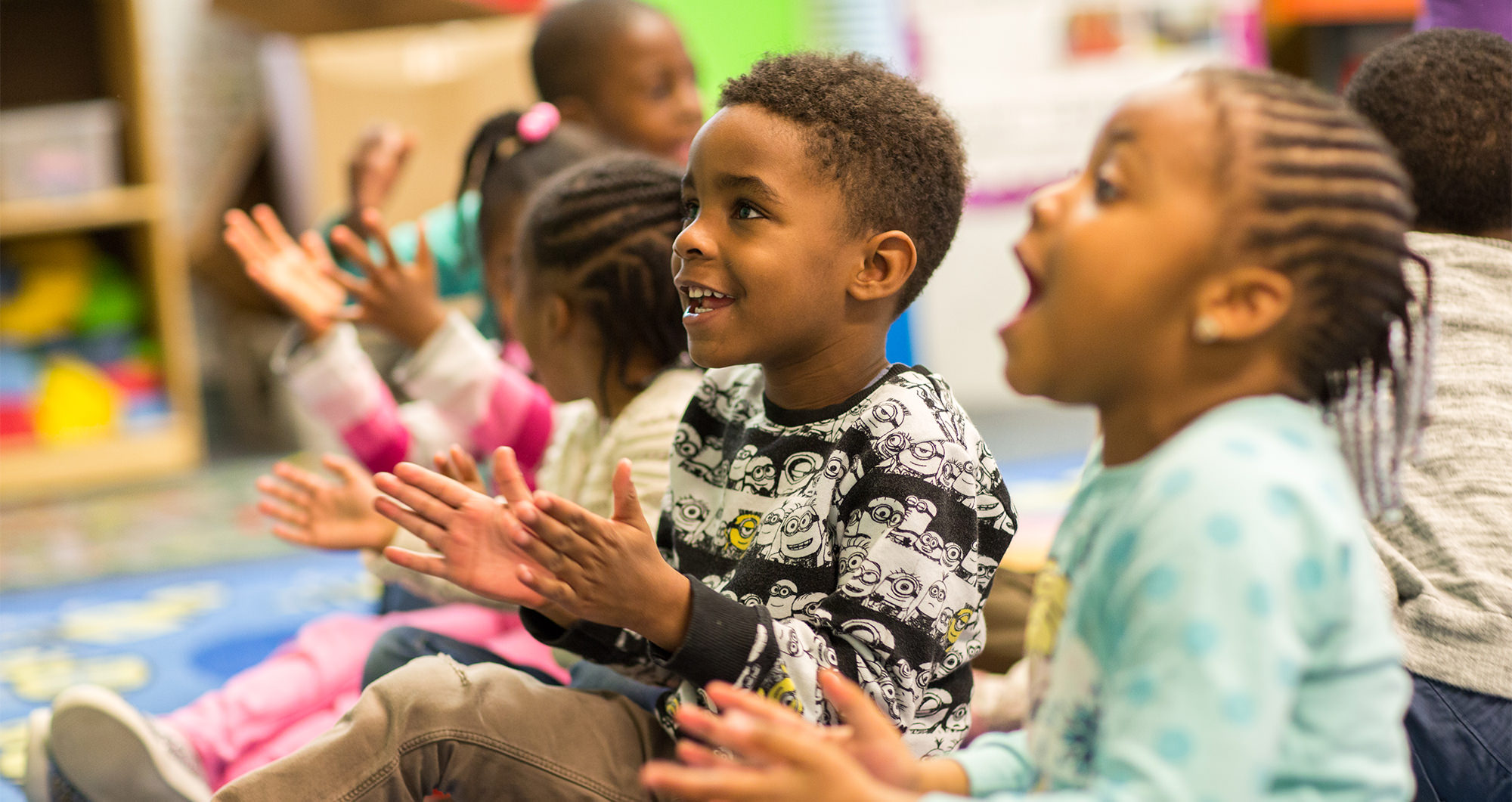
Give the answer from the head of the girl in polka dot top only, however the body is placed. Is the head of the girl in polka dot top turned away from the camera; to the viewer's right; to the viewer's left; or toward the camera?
to the viewer's left

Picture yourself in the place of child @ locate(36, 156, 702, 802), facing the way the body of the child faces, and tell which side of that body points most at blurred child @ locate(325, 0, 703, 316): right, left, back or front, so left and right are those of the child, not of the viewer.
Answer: right

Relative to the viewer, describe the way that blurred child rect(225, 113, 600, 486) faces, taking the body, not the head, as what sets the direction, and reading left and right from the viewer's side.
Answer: facing to the left of the viewer

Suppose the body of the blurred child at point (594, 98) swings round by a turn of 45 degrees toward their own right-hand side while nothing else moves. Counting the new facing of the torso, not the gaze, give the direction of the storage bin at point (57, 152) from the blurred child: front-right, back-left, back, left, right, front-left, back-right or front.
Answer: back-right

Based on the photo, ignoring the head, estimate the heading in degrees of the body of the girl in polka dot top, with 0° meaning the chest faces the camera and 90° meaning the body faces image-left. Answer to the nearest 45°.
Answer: approximately 90°

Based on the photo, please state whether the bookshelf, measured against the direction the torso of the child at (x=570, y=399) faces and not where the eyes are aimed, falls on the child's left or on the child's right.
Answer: on the child's right
